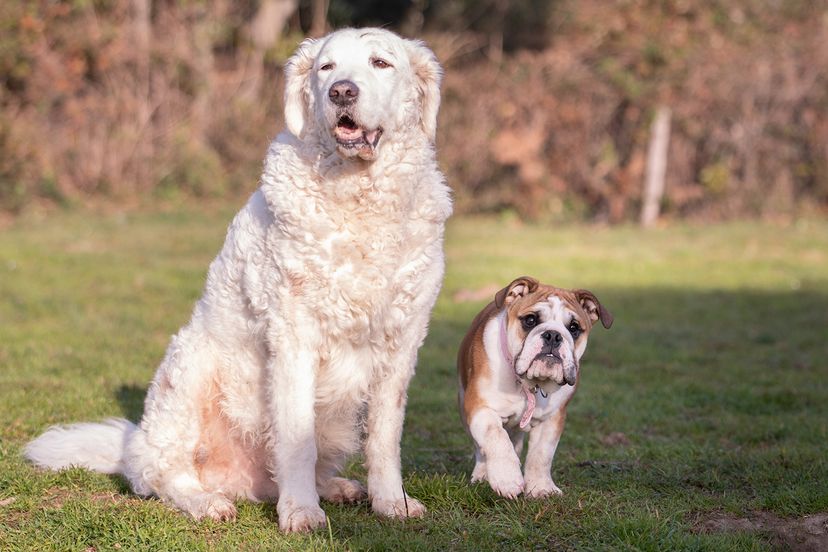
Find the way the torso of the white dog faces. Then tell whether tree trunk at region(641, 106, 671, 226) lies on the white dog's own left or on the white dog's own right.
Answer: on the white dog's own left

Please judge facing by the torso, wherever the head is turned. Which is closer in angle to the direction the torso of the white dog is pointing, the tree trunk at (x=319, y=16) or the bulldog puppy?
the bulldog puppy

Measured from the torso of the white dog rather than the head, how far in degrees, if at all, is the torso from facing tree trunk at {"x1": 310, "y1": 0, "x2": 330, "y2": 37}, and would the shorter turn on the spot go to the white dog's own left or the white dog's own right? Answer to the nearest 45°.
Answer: approximately 135° to the white dog's own left

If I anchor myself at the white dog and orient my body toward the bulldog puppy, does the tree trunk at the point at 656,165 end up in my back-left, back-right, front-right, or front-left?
front-left

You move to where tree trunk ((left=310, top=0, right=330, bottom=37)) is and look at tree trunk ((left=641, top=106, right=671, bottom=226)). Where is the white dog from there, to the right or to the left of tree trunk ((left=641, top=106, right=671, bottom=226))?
right

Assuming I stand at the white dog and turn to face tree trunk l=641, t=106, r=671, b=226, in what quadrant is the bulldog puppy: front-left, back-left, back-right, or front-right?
front-right

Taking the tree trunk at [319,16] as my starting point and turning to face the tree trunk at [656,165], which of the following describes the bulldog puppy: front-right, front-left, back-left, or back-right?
front-right

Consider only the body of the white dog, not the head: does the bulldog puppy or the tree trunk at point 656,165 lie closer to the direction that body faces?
the bulldog puppy

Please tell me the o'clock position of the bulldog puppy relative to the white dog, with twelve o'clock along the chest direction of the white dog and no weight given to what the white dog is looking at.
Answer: The bulldog puppy is roughly at 10 o'clock from the white dog.

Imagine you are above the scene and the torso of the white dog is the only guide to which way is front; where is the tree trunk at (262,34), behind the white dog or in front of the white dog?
behind
